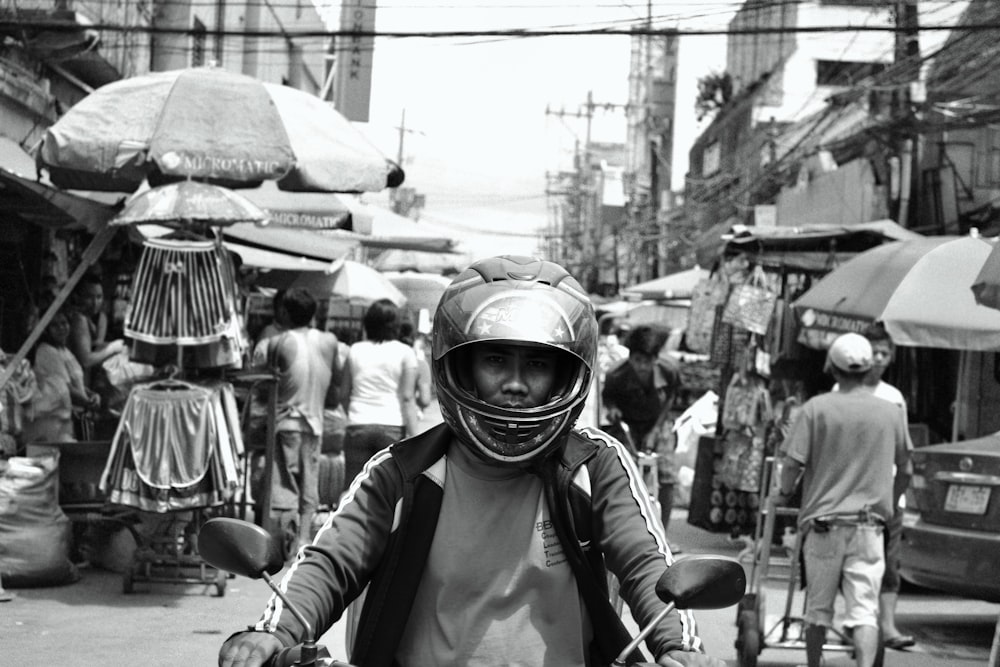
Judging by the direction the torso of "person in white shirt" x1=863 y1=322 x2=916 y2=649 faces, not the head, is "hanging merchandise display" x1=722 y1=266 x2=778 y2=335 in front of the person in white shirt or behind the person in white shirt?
behind

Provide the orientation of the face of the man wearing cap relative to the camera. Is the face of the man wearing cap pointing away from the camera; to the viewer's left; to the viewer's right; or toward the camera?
away from the camera

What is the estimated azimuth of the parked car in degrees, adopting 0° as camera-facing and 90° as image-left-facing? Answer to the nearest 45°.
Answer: approximately 225°

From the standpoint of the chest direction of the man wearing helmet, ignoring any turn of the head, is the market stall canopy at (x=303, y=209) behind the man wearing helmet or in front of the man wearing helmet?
behind

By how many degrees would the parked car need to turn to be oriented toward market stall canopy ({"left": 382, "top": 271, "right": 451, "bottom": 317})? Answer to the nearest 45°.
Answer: approximately 90° to its left

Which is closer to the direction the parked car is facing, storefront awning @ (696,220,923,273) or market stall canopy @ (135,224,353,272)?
the storefront awning

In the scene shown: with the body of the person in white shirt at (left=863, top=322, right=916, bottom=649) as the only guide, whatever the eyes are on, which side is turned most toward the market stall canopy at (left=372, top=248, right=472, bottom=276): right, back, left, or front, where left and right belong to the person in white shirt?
back

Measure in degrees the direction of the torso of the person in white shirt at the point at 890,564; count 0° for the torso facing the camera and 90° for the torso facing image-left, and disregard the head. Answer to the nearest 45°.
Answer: approximately 315°

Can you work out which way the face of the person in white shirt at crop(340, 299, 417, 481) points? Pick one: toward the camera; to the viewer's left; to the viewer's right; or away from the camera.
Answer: away from the camera

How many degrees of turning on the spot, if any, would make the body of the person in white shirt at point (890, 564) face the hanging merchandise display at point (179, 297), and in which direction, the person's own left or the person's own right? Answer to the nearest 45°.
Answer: approximately 135° to the person's own right
